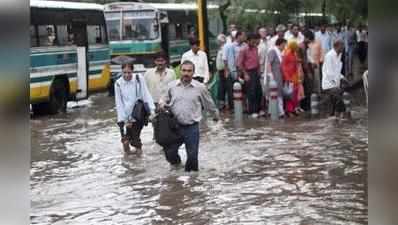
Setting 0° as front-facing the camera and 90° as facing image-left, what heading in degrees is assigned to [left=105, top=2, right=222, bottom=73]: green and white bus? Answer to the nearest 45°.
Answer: approximately 45°

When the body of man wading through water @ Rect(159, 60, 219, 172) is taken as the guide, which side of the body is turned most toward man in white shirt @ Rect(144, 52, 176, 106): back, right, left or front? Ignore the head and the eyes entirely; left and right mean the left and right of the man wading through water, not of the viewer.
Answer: back

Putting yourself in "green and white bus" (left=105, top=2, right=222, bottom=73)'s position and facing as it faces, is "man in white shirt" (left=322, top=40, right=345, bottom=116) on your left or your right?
on your left

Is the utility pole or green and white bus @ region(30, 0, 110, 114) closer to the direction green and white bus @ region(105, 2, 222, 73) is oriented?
the green and white bus

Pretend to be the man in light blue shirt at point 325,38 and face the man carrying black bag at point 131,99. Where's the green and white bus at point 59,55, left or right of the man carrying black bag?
right

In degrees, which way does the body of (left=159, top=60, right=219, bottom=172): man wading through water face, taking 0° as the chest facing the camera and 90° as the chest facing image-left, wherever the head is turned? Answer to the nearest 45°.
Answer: approximately 0°

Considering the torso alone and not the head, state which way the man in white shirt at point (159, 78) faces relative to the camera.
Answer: toward the camera

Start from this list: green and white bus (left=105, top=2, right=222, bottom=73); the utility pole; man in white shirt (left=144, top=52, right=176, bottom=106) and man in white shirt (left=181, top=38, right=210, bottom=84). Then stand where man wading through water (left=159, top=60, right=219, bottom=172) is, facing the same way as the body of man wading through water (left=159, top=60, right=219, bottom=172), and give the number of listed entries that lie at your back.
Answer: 4

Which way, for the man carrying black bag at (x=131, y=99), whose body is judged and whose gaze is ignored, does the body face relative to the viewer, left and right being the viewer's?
facing the viewer

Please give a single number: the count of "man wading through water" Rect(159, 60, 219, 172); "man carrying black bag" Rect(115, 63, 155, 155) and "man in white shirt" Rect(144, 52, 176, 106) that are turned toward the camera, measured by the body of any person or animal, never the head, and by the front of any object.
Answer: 3

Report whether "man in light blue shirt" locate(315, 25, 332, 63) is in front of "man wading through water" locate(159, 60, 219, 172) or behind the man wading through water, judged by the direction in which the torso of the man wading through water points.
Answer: behind

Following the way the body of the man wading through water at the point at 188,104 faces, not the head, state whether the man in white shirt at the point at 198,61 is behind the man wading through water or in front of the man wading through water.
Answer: behind

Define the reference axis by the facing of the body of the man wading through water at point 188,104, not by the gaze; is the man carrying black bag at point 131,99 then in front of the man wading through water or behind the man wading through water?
behind

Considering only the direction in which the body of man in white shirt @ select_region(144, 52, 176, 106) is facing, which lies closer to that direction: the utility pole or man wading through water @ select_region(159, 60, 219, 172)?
the man wading through water
